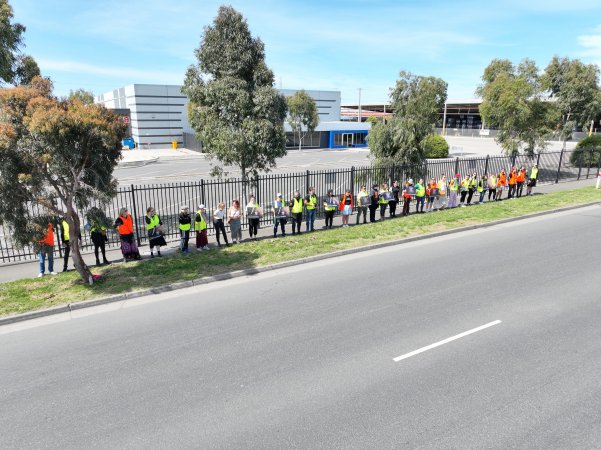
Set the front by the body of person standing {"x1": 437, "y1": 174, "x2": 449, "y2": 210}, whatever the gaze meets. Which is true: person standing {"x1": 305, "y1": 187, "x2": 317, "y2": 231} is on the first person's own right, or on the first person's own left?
on the first person's own right

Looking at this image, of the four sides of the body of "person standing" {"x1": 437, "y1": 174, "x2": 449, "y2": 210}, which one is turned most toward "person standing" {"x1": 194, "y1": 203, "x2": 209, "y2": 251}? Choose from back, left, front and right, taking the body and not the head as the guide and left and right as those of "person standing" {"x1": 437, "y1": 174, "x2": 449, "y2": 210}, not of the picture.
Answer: right

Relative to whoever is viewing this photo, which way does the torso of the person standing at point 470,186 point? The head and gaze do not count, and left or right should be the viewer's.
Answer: facing the viewer and to the right of the viewer

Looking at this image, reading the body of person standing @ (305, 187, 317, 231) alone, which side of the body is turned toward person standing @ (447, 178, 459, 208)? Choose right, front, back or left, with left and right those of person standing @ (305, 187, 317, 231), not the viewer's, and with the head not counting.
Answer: left

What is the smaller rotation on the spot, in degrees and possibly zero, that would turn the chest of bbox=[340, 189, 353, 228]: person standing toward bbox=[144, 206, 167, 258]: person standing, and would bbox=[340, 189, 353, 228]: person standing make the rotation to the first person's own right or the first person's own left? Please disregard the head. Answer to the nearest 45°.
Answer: approximately 90° to the first person's own right

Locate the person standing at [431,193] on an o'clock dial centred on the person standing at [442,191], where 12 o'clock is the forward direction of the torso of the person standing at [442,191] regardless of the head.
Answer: the person standing at [431,193] is roughly at 3 o'clock from the person standing at [442,191].

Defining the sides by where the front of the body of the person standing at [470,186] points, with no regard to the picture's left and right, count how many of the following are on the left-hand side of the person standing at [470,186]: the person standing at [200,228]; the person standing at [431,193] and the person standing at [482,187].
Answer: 1

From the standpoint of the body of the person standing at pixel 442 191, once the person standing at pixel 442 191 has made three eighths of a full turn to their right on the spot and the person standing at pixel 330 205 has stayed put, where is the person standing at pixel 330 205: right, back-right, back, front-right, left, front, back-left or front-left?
front-left

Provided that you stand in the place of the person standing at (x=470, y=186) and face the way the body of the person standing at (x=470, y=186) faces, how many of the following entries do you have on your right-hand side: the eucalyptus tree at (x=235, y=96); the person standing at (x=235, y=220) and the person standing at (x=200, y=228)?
3

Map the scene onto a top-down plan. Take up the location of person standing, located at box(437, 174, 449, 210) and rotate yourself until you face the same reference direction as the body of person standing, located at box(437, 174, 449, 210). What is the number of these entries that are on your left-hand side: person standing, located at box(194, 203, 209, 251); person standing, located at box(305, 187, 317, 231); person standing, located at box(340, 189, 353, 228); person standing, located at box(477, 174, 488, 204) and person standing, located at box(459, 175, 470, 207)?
2

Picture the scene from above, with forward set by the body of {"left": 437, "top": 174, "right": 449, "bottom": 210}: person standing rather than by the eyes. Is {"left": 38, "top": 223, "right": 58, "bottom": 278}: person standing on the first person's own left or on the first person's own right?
on the first person's own right
